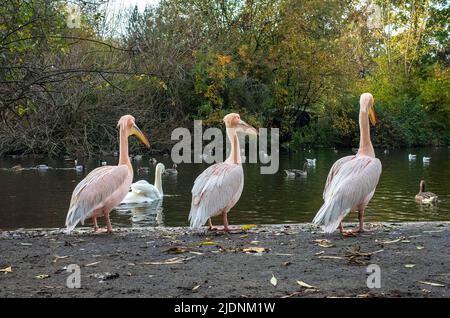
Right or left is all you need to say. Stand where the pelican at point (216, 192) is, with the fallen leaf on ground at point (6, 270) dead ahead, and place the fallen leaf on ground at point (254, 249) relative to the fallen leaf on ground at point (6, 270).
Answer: left

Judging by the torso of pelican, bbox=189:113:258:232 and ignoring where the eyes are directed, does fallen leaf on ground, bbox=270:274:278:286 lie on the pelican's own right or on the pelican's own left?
on the pelican's own right

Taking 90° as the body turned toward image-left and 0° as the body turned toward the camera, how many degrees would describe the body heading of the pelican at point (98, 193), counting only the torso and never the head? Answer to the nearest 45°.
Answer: approximately 270°

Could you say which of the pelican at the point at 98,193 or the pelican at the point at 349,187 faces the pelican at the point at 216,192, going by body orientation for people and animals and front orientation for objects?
the pelican at the point at 98,193

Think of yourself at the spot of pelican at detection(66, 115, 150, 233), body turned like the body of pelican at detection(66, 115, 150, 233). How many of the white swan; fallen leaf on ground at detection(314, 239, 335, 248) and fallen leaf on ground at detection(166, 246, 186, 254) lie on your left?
1

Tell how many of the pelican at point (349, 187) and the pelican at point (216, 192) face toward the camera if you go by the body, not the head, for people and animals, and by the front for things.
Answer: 0

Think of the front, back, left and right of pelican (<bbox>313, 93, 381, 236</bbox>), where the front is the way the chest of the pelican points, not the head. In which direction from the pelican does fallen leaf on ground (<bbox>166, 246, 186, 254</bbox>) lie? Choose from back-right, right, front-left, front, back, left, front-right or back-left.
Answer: back

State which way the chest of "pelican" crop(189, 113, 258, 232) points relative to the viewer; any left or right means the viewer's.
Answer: facing away from the viewer and to the right of the viewer

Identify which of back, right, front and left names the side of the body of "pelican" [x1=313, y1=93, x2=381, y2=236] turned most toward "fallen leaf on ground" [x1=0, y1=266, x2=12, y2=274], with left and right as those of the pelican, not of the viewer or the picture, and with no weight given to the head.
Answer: back

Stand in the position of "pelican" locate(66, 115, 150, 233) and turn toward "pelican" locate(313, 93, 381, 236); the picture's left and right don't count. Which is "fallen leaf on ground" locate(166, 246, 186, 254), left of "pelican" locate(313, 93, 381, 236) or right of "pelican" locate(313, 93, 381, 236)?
right

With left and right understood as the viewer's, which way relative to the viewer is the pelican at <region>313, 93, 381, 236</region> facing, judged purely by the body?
facing away from the viewer and to the right of the viewer

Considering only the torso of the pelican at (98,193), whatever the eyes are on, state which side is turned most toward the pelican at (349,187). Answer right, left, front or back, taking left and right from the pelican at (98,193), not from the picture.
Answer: front

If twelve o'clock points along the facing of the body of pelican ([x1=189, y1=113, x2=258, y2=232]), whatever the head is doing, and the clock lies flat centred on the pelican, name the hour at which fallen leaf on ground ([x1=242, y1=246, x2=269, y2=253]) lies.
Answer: The fallen leaf on ground is roughly at 4 o'clock from the pelican.

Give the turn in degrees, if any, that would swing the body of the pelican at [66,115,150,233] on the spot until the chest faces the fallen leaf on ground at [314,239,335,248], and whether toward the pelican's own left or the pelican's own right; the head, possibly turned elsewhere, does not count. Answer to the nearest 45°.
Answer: approximately 45° to the pelican's own right

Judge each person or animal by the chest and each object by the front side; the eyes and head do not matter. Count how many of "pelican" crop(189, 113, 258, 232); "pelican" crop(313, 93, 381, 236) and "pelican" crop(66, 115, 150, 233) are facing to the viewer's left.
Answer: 0
